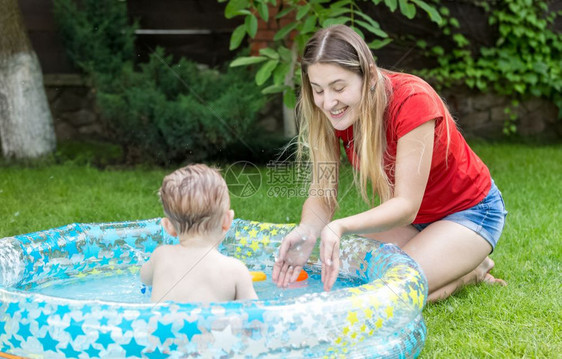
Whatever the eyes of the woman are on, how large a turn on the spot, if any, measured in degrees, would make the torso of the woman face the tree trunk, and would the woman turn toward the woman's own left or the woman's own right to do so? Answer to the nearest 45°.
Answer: approximately 90° to the woman's own right

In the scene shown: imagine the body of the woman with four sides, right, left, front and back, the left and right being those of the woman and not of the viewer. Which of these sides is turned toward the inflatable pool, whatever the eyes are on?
front

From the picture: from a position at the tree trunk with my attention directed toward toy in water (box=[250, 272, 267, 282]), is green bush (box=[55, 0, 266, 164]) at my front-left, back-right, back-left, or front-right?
front-left

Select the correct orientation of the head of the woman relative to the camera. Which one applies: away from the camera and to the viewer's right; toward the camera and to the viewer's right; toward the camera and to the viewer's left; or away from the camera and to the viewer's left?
toward the camera and to the viewer's left

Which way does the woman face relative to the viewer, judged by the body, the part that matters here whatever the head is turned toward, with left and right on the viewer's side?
facing the viewer and to the left of the viewer

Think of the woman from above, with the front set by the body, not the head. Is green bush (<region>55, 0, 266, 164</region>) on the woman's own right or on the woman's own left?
on the woman's own right
